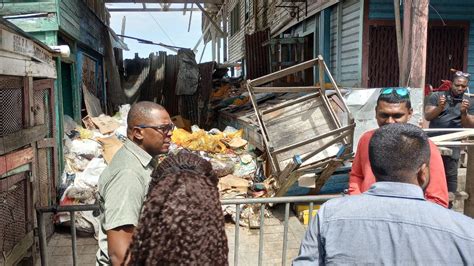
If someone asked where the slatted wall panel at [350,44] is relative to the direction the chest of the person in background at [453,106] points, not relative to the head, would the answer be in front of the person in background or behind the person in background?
behind

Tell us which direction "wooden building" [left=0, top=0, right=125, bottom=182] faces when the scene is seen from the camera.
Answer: facing the viewer and to the right of the viewer

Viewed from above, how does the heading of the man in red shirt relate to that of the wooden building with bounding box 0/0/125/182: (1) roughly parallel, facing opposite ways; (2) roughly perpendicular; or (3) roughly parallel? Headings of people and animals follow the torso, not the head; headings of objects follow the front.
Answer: roughly perpendicular

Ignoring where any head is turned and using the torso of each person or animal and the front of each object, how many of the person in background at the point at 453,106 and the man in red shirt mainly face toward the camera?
2

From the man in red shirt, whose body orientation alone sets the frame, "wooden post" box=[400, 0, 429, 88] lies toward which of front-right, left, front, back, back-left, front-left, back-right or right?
back

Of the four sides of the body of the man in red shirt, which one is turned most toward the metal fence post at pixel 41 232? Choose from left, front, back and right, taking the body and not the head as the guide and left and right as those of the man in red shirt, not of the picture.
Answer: right

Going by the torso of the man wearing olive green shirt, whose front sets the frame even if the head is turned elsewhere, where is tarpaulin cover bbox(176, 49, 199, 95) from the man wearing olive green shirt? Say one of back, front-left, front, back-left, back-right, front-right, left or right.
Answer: left

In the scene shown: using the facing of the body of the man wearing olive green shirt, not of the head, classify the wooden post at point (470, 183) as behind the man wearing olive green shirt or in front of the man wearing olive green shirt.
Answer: in front

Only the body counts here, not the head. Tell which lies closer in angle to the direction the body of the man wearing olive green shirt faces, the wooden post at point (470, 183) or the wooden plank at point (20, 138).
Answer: the wooden post

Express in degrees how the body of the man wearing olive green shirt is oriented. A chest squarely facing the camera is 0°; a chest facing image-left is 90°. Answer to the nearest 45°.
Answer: approximately 270°

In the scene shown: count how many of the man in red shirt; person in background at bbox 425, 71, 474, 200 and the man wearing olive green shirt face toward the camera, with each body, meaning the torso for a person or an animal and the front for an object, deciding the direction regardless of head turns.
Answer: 2

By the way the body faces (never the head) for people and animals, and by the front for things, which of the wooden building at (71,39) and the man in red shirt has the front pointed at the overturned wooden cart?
the wooden building

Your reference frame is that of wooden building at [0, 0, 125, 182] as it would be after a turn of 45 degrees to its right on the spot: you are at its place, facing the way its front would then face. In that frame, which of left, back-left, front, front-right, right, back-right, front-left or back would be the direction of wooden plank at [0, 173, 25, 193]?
front
